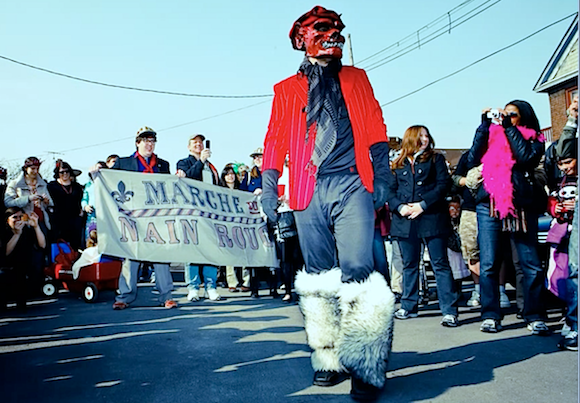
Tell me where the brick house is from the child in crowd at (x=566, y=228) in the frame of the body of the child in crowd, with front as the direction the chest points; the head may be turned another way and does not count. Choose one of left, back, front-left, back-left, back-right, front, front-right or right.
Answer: back-right

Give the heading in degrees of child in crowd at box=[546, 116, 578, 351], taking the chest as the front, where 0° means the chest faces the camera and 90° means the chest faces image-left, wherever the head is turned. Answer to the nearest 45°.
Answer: approximately 45°

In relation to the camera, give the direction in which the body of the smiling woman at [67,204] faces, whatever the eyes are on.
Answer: toward the camera

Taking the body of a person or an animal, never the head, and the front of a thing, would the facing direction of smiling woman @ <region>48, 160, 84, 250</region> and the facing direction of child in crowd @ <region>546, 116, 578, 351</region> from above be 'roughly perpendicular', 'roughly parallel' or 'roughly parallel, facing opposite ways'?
roughly perpendicular

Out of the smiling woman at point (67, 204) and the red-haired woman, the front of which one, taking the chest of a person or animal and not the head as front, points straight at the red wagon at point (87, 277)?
the smiling woman

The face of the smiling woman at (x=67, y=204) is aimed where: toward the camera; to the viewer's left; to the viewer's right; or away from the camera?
toward the camera

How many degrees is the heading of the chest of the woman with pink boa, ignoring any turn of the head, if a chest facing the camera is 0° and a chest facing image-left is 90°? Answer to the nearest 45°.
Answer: approximately 45°

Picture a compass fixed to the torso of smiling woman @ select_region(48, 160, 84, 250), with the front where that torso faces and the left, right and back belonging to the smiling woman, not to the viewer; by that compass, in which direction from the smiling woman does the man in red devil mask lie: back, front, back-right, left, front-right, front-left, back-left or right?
front

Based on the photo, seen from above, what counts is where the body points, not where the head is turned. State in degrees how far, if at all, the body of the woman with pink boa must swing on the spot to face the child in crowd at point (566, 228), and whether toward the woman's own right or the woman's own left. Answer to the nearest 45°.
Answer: approximately 90° to the woman's own left

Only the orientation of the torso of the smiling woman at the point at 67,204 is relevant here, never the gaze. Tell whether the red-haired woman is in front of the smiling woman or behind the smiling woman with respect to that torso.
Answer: in front

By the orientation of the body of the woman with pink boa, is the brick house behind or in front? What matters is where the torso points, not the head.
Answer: behind

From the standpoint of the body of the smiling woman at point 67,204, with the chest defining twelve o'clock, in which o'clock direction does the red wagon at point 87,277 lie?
The red wagon is roughly at 12 o'clock from the smiling woman.

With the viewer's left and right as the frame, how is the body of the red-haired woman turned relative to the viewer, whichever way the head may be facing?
facing the viewer

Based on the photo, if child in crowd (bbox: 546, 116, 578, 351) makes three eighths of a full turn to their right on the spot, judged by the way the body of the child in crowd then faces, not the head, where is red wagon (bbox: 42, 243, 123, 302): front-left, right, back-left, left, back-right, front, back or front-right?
left

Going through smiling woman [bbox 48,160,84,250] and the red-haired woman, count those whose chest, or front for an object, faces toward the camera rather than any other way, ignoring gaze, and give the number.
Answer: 2

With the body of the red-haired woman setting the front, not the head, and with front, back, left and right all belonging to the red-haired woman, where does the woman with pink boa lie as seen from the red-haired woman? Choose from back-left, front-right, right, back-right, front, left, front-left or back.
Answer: front-left
